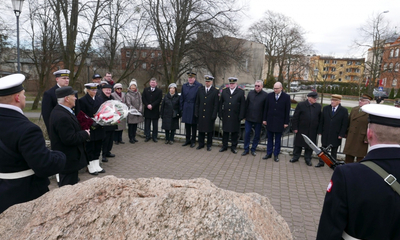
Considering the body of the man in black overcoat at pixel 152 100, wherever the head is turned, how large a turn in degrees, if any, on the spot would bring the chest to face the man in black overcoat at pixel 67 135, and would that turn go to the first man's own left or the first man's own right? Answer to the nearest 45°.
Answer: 0° — they already face them

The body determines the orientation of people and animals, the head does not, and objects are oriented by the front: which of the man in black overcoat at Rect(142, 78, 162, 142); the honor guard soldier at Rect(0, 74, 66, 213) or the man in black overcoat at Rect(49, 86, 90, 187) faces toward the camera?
the man in black overcoat at Rect(142, 78, 162, 142)

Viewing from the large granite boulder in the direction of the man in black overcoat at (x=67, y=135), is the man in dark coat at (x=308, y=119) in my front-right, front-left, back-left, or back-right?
front-right

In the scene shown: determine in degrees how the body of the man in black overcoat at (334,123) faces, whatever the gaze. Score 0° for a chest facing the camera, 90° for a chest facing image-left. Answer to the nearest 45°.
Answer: approximately 45°

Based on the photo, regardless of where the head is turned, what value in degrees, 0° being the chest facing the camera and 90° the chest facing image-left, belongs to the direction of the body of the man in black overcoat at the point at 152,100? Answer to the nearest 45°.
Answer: approximately 0°

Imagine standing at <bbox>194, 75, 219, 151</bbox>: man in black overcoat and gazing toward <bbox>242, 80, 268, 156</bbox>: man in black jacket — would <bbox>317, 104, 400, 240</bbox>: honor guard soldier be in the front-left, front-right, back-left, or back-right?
front-right

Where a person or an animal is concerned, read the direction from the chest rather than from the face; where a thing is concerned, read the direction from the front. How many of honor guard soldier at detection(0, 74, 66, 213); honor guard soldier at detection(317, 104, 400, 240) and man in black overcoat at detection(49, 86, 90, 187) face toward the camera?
0

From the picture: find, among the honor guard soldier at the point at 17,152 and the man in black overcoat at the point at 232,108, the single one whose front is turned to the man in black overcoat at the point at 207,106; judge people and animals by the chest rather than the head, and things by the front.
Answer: the honor guard soldier

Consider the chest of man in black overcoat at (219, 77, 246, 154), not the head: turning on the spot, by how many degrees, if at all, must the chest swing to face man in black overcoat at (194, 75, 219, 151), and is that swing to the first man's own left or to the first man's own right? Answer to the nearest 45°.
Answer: approximately 90° to the first man's own right

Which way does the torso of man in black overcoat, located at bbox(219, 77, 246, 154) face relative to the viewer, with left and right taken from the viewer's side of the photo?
facing the viewer

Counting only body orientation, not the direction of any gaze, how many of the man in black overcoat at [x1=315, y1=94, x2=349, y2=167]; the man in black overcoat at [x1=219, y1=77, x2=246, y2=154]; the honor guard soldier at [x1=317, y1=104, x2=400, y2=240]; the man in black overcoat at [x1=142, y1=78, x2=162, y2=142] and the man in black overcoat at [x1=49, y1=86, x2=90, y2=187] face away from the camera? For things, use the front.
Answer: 1

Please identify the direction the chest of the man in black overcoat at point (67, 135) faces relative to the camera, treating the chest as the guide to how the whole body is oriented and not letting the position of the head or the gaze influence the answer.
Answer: to the viewer's right

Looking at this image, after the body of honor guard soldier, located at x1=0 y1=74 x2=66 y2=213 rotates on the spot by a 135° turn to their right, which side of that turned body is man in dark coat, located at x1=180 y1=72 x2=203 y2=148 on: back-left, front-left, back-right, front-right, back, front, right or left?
back-left

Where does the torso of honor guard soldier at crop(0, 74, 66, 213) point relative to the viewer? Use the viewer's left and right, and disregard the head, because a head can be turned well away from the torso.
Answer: facing away from the viewer and to the right of the viewer

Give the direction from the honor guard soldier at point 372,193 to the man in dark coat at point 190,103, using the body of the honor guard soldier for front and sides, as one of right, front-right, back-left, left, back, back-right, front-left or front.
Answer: front-left
